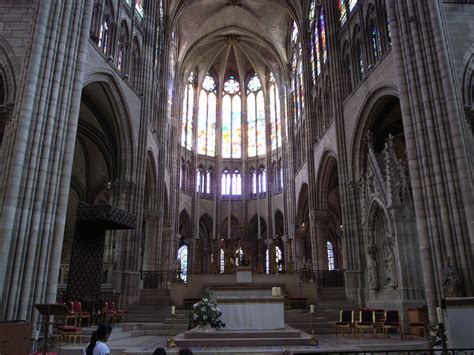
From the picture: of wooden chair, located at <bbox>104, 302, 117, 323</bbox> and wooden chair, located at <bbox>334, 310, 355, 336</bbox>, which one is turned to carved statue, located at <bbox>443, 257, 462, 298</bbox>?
wooden chair, located at <bbox>104, 302, 117, 323</bbox>

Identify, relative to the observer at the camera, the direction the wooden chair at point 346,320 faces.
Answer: facing the viewer and to the left of the viewer

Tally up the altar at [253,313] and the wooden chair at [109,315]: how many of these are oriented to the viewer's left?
0

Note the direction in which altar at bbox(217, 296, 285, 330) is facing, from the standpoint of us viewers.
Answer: facing the viewer

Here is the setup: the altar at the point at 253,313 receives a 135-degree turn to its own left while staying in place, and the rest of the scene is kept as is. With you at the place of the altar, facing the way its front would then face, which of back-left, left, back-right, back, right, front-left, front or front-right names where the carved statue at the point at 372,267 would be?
front

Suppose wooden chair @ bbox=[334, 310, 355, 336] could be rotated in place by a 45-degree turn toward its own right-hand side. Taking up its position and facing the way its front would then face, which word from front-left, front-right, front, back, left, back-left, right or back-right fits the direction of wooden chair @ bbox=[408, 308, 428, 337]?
back

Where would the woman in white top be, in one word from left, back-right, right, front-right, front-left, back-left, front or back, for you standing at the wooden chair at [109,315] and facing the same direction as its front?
front-right

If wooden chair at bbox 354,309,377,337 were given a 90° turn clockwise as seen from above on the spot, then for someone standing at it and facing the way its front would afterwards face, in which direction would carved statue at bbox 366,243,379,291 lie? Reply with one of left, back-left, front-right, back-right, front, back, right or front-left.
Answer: front-right

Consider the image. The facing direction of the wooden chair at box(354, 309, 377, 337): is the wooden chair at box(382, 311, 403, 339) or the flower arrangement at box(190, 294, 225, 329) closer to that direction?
the flower arrangement

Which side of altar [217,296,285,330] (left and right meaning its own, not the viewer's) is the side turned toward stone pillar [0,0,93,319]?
right

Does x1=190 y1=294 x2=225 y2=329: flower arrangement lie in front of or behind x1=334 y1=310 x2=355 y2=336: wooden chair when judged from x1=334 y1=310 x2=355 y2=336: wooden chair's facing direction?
in front

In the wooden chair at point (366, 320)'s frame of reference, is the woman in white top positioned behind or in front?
in front

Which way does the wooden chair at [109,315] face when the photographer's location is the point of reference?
facing the viewer and to the right of the viewer
